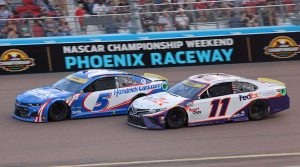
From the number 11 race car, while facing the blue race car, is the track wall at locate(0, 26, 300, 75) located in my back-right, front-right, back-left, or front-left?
front-right

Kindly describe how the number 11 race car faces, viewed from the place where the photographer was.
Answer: facing the viewer and to the left of the viewer

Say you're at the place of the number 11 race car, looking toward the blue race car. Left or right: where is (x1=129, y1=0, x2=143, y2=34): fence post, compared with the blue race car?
right

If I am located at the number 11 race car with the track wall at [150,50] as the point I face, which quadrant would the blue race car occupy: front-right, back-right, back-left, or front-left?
front-left

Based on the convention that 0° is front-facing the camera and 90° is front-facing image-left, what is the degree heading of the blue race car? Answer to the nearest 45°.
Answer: approximately 45°

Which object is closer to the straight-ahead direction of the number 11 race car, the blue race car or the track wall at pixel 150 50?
the blue race car

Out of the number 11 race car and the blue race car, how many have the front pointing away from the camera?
0

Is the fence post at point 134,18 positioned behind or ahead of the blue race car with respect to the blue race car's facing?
behind

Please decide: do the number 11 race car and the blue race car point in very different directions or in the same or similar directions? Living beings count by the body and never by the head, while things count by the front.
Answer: same or similar directions
